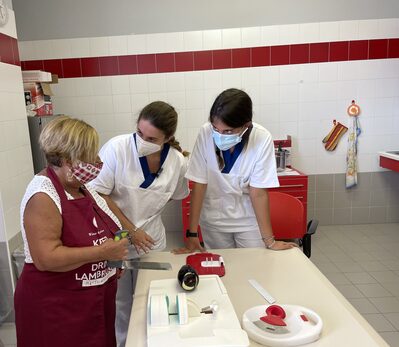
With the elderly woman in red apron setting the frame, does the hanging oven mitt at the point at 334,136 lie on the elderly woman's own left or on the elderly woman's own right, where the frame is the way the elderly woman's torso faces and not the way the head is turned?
on the elderly woman's own left

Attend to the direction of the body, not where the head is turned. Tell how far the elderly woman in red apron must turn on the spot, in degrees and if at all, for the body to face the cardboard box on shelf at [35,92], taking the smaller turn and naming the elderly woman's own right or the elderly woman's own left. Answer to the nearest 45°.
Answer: approximately 135° to the elderly woman's own left

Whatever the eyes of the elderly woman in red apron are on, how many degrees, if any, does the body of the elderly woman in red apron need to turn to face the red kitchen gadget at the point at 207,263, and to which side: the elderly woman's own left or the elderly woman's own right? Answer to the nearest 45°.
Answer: approximately 45° to the elderly woman's own left

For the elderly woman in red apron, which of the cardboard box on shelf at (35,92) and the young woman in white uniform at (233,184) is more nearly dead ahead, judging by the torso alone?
the young woman in white uniform

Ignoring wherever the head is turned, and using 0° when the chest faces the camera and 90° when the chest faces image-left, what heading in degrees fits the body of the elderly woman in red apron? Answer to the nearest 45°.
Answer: approximately 315°

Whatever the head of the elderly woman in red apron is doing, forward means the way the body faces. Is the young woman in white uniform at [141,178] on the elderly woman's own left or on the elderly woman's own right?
on the elderly woman's own left

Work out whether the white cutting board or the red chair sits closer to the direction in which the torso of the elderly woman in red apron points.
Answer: the white cutting board

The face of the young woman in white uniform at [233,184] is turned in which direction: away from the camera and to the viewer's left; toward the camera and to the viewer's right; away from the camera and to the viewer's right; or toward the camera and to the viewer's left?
toward the camera and to the viewer's left

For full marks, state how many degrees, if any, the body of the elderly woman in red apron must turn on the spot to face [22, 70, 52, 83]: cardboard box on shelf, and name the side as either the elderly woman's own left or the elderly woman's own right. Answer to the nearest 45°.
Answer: approximately 135° to the elderly woman's own left

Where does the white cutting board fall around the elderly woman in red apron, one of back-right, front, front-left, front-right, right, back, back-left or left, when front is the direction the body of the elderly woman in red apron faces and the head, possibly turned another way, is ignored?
front

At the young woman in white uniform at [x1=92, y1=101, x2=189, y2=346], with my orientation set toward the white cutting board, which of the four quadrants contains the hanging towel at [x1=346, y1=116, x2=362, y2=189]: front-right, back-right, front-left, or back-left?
back-left

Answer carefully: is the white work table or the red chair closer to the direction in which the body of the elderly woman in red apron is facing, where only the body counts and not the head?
the white work table

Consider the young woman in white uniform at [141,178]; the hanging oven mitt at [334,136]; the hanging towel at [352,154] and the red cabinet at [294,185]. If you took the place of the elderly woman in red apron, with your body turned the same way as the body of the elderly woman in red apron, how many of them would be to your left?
4

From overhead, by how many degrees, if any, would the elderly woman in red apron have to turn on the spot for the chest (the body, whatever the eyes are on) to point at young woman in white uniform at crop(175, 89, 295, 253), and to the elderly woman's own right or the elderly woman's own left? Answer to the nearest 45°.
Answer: approximately 90° to the elderly woman's own left

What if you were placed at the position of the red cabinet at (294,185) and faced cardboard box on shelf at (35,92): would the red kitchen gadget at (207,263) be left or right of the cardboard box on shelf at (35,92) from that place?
left

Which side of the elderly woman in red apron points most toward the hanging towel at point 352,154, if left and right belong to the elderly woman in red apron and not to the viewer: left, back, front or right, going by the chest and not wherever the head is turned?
left

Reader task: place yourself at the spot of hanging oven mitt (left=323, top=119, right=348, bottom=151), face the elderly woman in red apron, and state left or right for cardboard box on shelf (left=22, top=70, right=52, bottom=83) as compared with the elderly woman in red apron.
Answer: right
